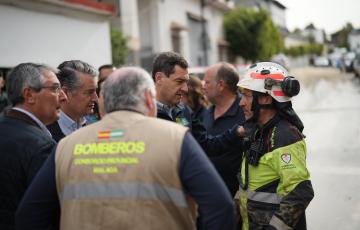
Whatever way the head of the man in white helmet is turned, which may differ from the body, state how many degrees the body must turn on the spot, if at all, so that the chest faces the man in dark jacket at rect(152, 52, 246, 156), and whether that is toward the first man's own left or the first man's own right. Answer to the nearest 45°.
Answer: approximately 45° to the first man's own right

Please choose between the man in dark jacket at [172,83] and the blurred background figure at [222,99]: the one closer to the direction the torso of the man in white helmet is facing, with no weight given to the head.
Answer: the man in dark jacket

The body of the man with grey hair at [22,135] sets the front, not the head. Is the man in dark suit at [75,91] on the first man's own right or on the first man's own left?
on the first man's own left

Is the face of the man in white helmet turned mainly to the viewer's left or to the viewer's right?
to the viewer's left

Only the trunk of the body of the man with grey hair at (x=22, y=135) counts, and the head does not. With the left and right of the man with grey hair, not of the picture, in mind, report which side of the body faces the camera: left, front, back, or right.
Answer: right

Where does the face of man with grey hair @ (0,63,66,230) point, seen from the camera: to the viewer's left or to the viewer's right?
to the viewer's right

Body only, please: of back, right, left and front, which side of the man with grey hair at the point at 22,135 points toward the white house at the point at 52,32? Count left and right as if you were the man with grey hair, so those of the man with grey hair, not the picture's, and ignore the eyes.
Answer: left

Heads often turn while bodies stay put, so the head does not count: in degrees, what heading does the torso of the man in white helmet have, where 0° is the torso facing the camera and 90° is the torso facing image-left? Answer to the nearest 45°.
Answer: approximately 90°

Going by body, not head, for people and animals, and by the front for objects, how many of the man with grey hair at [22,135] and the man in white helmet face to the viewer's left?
1
